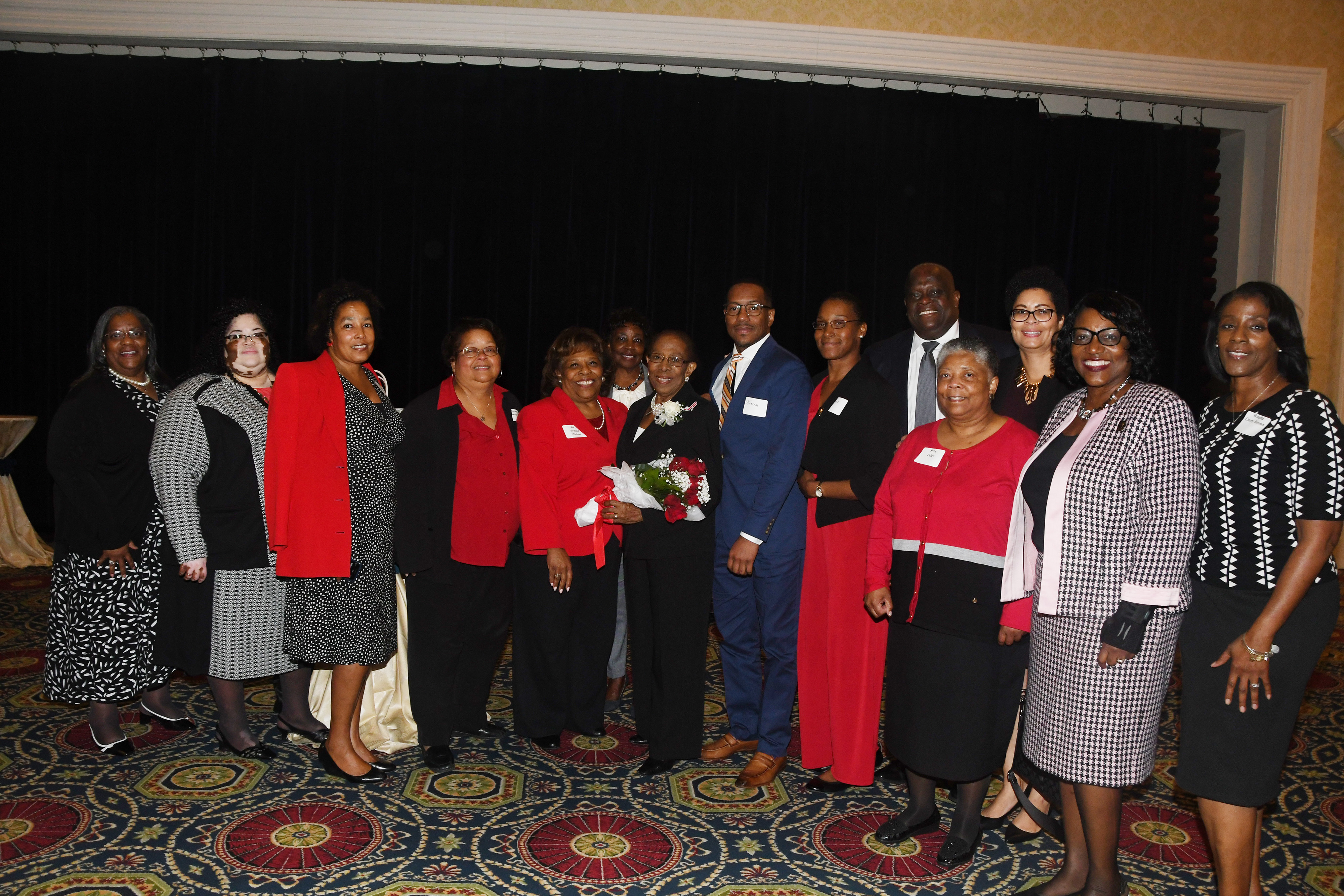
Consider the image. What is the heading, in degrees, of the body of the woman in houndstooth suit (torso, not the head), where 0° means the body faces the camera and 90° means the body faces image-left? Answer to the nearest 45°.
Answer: approximately 45°

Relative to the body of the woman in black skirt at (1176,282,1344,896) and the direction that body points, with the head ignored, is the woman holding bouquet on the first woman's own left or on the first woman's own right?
on the first woman's own right

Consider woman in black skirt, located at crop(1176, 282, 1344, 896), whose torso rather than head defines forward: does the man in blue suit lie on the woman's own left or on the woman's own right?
on the woman's own right

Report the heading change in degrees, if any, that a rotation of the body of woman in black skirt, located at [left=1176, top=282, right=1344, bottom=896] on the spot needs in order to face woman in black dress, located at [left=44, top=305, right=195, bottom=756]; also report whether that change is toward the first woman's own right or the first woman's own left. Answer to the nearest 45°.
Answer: approximately 45° to the first woman's own right

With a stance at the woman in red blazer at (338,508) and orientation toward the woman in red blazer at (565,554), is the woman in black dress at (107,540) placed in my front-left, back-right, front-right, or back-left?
back-left

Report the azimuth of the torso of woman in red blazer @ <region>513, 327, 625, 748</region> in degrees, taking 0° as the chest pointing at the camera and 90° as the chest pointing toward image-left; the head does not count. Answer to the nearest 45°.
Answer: approximately 315°

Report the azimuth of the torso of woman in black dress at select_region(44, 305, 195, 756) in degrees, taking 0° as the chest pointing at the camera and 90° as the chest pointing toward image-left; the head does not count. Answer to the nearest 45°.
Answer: approximately 315°

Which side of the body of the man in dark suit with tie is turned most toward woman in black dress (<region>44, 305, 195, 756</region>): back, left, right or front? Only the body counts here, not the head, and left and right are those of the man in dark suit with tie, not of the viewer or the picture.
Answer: right
